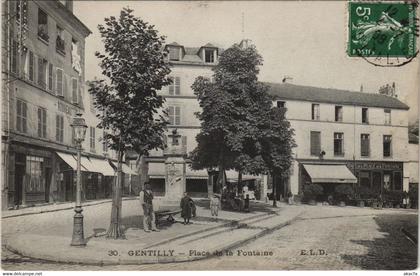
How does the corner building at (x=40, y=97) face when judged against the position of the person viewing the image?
facing the viewer and to the right of the viewer

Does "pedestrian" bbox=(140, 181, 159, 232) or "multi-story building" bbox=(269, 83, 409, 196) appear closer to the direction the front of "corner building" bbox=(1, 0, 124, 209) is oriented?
the pedestrian

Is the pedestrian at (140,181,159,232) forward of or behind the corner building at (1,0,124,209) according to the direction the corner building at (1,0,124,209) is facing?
forward

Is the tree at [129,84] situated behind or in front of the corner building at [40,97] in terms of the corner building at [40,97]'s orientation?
in front

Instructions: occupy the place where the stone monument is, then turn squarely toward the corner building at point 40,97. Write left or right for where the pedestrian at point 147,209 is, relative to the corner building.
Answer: left
